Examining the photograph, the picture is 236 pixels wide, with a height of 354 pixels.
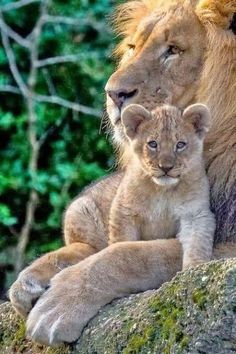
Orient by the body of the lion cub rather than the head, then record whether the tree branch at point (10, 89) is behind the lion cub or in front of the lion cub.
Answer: behind

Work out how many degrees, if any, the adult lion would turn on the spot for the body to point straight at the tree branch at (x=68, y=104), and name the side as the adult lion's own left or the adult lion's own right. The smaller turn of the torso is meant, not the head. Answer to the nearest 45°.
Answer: approximately 135° to the adult lion's own right

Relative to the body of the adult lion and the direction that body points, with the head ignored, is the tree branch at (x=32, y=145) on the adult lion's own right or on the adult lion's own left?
on the adult lion's own right

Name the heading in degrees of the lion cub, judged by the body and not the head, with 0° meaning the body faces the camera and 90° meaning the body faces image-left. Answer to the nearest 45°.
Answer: approximately 0°

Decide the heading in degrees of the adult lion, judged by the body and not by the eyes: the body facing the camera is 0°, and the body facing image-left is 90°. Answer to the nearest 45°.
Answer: approximately 45°
